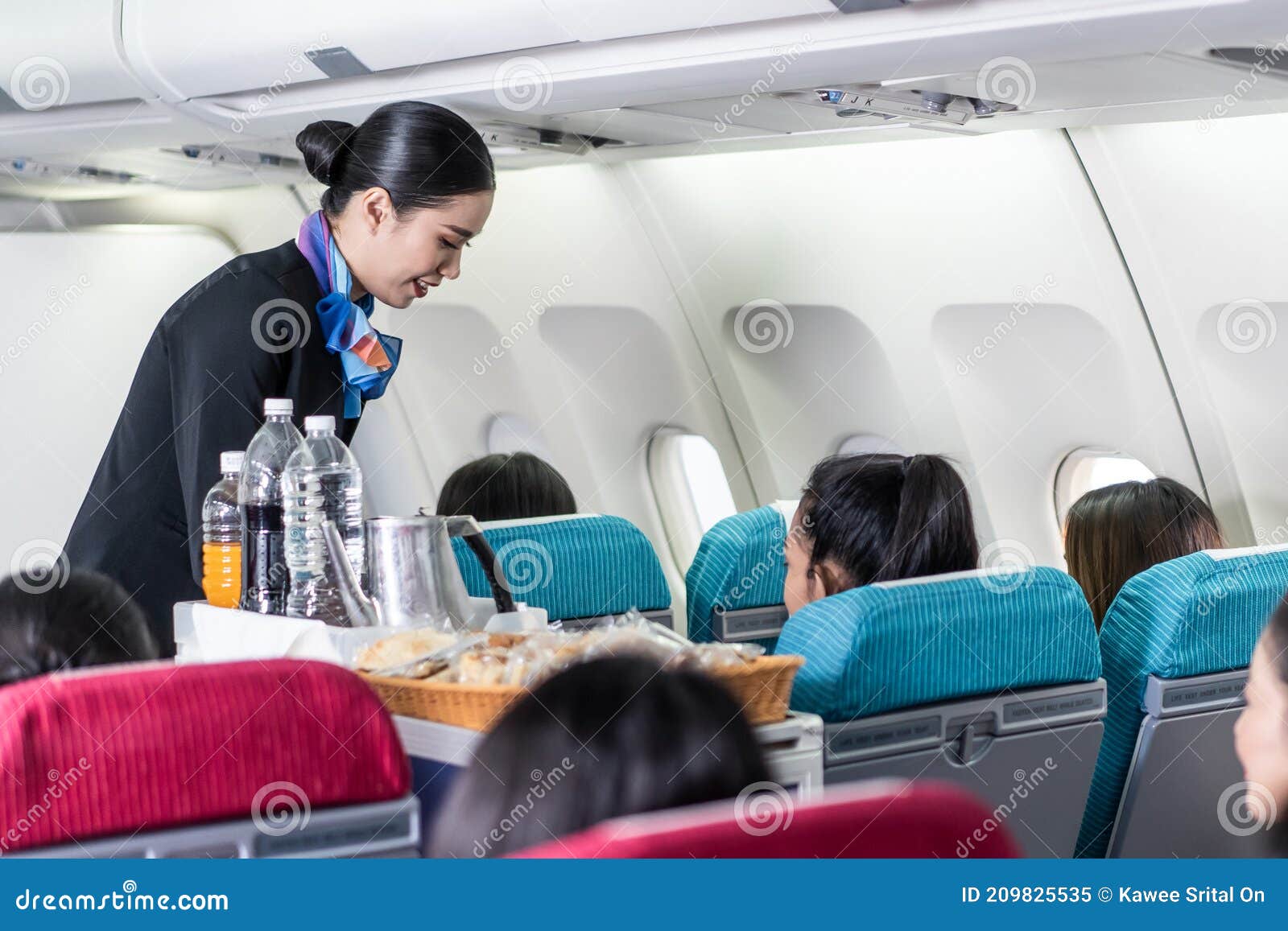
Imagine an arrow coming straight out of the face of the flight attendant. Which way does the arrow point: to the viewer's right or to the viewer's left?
to the viewer's right

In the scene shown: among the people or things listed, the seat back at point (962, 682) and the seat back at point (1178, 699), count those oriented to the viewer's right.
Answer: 0

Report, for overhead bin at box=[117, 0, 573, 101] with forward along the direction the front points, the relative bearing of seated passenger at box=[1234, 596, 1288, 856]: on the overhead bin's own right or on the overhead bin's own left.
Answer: on the overhead bin's own left

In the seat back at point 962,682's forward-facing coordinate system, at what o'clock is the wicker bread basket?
The wicker bread basket is roughly at 9 o'clock from the seat back.

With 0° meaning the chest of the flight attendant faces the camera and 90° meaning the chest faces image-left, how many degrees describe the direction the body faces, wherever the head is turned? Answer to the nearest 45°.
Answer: approximately 270°

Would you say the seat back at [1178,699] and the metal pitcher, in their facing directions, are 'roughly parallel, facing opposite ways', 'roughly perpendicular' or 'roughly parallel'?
roughly perpendicular

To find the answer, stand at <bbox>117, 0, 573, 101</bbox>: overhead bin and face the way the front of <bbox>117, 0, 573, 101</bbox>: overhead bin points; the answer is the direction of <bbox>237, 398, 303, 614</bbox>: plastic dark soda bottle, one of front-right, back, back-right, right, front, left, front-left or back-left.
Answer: front-left

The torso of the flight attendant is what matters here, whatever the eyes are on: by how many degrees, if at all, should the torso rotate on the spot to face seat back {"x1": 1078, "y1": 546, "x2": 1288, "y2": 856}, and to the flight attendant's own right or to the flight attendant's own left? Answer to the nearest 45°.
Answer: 0° — they already face it

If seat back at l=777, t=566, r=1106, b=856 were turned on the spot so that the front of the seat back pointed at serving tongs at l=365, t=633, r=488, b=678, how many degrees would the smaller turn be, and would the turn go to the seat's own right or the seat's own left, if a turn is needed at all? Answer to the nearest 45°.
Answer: approximately 90° to the seat's own left
